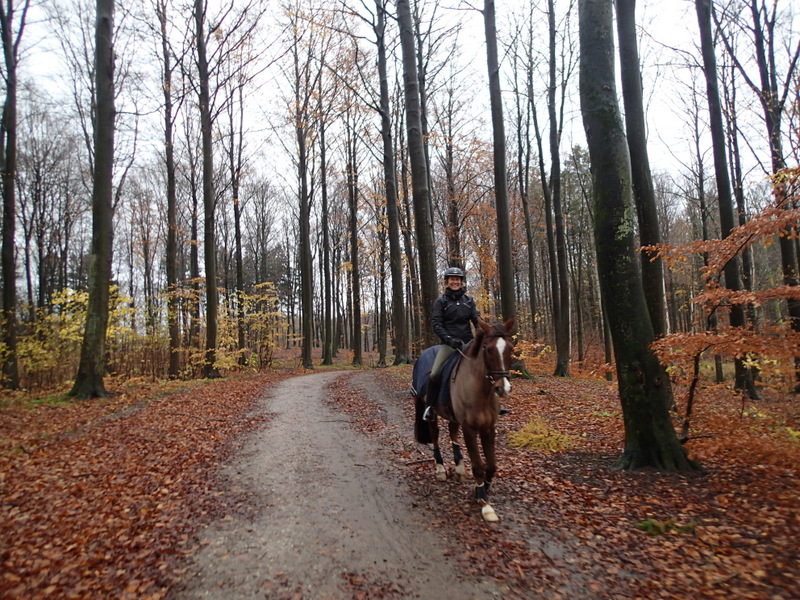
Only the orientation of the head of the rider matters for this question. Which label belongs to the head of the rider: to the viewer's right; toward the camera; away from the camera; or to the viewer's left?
toward the camera

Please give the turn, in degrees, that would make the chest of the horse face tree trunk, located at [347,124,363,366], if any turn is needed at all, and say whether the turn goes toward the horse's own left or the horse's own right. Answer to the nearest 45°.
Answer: approximately 135° to the horse's own left

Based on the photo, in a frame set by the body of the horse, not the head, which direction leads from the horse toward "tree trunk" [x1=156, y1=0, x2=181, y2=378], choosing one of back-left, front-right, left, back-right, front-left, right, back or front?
back

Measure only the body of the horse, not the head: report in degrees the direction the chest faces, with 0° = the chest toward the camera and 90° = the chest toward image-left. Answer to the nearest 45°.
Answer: approximately 315°

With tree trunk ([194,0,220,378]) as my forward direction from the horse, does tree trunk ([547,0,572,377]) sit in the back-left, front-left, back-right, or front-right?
front-right

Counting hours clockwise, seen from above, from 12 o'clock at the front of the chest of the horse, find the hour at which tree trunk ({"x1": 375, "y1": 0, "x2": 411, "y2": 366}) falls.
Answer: The tree trunk is roughly at 7 o'clock from the horse.

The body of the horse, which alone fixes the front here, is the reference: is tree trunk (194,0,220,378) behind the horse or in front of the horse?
behind

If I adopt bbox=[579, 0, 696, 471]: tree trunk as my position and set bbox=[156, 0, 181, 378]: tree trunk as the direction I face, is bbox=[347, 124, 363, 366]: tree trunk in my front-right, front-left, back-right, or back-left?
front-right

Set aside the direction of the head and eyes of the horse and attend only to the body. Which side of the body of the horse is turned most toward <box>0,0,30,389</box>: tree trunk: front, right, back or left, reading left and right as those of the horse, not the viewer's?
back
